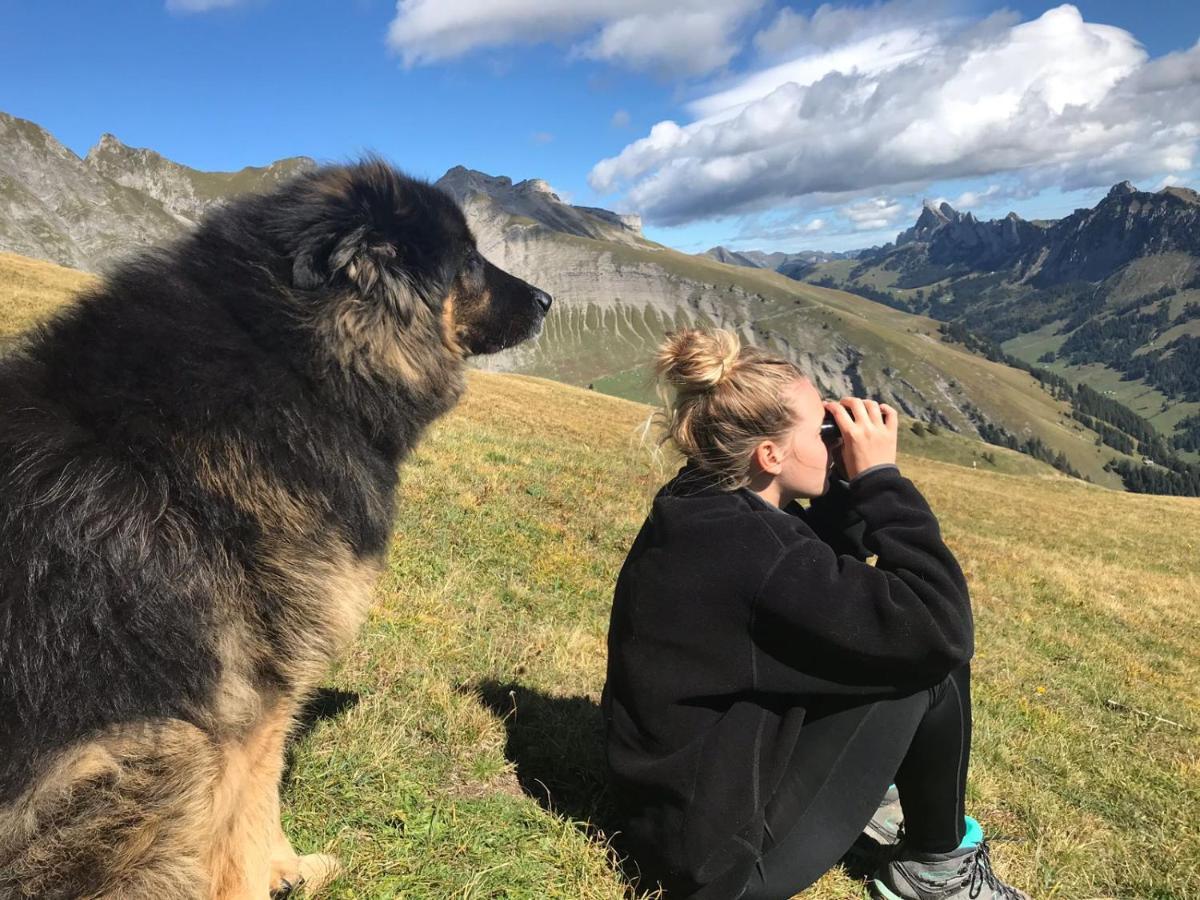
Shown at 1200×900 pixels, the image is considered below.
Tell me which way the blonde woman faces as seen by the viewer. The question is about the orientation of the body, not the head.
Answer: to the viewer's right

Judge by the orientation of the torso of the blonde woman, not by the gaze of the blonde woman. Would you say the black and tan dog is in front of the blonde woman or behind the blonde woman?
behind

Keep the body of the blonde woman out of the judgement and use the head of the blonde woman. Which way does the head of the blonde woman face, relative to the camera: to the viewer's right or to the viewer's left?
to the viewer's right

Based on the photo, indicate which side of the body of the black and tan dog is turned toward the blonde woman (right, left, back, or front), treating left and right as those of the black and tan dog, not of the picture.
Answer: front

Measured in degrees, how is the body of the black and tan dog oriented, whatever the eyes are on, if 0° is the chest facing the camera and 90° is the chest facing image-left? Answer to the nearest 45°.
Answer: approximately 270°
